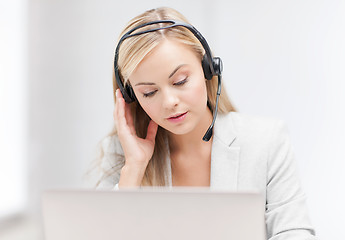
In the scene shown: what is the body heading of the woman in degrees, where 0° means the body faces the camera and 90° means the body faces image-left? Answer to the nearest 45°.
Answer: approximately 0°

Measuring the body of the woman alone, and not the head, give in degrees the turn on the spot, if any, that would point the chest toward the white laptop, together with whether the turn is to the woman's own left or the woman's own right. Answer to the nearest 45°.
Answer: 0° — they already face it

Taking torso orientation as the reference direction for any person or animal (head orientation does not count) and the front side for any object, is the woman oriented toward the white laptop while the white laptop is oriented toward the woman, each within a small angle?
yes

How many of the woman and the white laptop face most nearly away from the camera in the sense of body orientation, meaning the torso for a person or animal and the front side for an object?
1

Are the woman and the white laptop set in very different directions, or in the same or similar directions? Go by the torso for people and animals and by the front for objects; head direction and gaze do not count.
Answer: very different directions

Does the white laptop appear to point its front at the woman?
yes

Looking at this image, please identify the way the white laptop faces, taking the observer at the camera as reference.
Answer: facing away from the viewer

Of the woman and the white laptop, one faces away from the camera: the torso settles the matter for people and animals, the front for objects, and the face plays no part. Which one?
the white laptop
